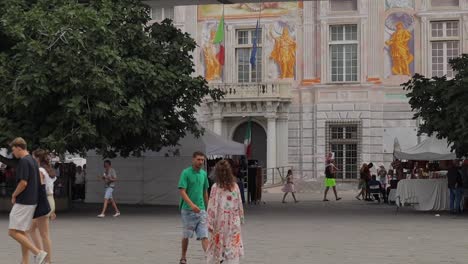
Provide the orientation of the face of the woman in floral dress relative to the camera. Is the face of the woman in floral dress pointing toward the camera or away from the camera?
away from the camera

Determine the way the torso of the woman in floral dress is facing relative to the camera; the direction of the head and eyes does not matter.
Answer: away from the camera

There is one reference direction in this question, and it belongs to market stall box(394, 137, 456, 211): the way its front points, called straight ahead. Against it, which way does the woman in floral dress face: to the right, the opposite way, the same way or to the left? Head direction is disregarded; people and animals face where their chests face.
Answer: the opposite way

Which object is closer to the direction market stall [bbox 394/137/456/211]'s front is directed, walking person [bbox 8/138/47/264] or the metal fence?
the walking person

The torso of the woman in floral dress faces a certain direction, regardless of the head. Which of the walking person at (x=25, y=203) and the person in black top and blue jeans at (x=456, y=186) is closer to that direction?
the person in black top and blue jeans

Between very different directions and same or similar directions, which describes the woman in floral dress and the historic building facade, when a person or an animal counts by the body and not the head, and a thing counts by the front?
very different directions

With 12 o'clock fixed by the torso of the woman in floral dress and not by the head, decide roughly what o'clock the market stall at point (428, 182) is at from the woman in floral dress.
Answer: The market stall is roughly at 1 o'clock from the woman in floral dress.

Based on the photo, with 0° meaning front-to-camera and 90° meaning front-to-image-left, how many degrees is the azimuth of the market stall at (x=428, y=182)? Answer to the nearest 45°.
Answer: approximately 0°

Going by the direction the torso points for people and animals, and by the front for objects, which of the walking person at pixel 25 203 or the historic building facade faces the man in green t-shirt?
the historic building facade

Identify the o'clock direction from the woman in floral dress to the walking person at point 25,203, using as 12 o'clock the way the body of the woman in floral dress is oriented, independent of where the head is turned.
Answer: The walking person is roughly at 9 o'clock from the woman in floral dress.
